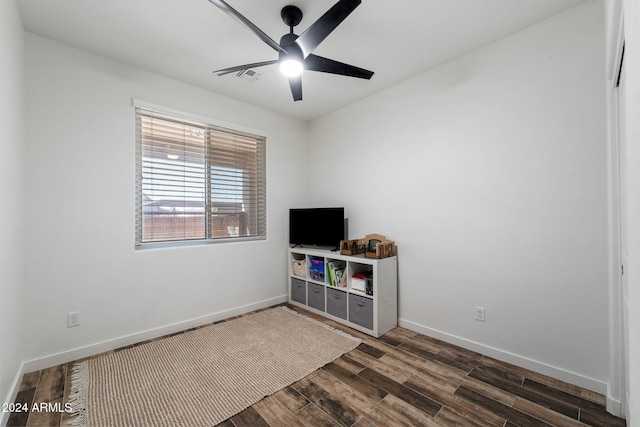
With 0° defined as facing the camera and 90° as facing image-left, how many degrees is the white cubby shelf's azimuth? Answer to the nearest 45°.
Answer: approximately 45°

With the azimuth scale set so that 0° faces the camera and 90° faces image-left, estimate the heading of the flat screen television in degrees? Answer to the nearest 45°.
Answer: approximately 45°
